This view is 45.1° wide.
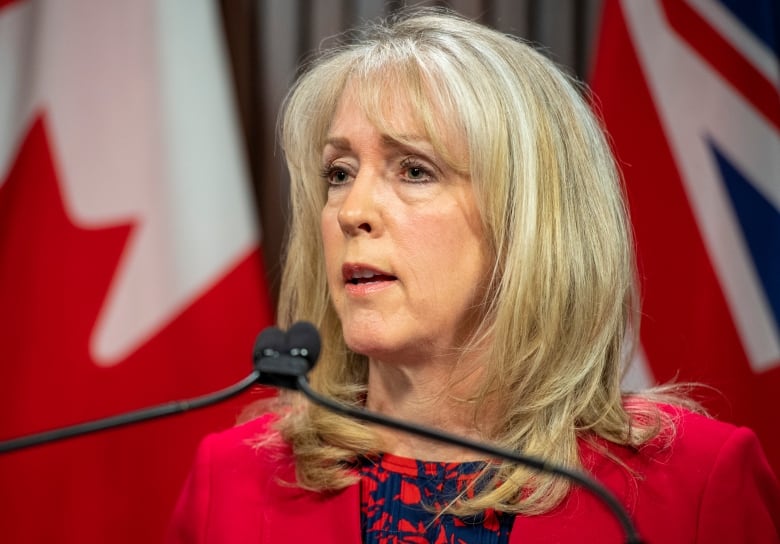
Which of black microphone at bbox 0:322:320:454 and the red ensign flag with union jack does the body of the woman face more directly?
the black microphone

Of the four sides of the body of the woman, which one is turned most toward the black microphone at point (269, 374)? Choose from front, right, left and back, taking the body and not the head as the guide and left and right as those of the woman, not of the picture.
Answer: front

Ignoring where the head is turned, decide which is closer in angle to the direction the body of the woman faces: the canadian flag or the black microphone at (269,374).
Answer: the black microphone

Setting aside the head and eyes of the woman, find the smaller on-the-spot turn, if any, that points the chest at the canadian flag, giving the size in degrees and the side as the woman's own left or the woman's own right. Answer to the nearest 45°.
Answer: approximately 90° to the woman's own right

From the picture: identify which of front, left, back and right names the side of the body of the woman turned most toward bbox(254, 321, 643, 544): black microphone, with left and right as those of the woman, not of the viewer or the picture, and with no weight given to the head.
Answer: front

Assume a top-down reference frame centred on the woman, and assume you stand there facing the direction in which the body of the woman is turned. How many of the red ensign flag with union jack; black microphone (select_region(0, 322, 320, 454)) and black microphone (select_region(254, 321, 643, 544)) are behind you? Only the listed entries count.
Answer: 1

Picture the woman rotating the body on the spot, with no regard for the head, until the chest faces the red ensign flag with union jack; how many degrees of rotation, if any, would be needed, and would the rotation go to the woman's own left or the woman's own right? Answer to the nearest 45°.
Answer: approximately 180°

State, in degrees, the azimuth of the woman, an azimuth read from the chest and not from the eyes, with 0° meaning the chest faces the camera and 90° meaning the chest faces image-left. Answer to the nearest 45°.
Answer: approximately 45°

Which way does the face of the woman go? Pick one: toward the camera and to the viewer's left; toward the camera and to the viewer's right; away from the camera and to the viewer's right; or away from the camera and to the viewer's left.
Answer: toward the camera and to the viewer's left
